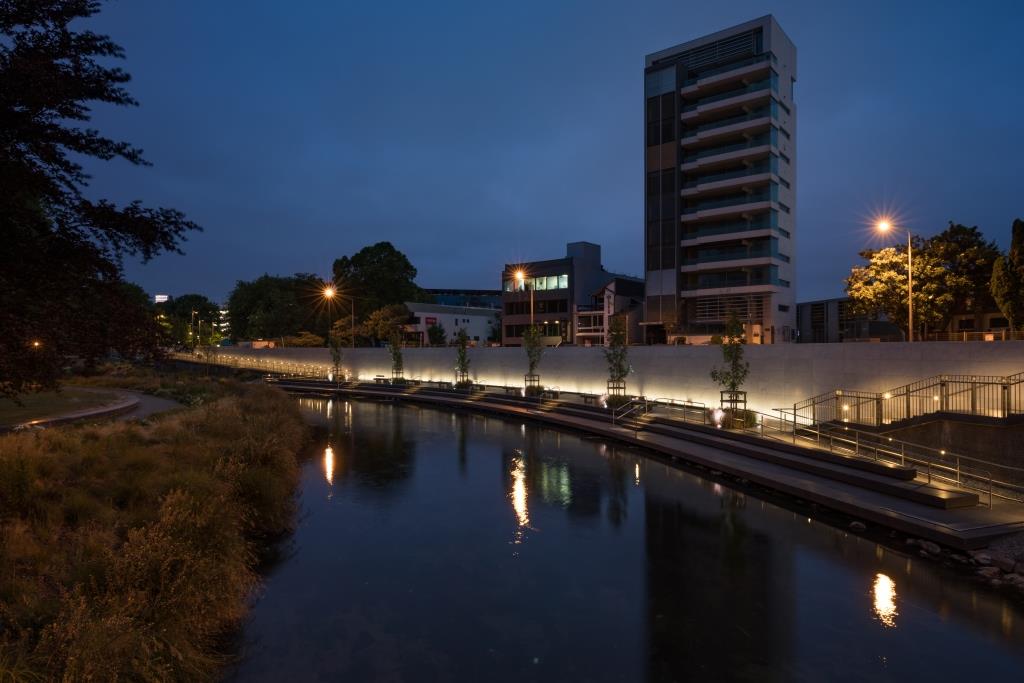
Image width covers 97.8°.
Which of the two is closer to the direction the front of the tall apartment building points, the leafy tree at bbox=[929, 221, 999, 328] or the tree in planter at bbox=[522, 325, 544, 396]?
the tree in planter

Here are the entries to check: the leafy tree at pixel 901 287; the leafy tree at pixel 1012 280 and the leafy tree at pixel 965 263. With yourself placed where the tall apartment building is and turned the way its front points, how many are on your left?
3

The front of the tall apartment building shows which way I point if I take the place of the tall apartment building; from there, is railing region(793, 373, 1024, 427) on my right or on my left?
on my left

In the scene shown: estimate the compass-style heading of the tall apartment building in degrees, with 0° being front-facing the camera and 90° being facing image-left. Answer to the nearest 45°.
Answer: approximately 45°

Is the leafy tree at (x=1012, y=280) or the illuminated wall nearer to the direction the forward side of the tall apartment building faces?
the illuminated wall

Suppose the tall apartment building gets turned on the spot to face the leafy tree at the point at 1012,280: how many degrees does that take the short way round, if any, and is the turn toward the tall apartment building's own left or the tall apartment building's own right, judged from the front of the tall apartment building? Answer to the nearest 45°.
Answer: approximately 90° to the tall apartment building's own left

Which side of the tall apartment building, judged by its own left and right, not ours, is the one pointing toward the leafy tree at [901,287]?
left

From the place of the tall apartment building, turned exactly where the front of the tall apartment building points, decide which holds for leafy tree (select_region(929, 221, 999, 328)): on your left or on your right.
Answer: on your left
